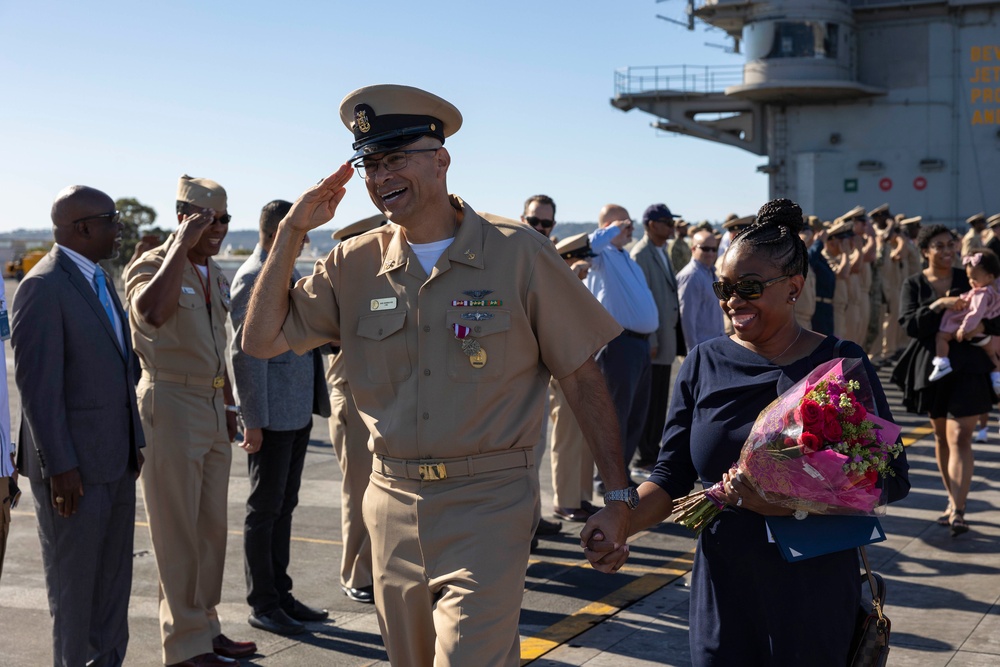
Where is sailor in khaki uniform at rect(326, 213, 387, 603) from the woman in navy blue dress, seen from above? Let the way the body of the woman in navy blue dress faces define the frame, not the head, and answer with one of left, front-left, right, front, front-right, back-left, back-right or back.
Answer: right

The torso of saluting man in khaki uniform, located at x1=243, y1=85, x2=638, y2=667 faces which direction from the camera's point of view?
toward the camera

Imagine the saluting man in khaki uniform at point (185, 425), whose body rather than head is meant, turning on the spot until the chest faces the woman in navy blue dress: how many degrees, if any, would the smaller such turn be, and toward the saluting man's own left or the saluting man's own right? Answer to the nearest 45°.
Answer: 0° — they already face them

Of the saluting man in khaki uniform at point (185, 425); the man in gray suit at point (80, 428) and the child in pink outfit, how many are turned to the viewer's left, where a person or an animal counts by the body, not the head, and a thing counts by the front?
1

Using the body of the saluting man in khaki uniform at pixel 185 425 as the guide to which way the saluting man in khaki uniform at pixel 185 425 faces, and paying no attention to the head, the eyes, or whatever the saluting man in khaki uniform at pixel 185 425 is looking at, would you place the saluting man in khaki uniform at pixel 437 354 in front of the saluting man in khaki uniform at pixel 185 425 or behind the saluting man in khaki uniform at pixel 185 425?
in front

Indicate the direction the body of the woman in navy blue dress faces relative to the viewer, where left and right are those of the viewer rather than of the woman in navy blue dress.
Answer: facing the viewer and to the left of the viewer

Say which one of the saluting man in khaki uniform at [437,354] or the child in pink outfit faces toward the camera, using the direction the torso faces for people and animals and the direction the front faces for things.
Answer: the saluting man in khaki uniform

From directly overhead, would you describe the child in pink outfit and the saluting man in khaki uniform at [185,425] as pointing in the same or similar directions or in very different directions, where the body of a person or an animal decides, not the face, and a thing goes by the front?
very different directions

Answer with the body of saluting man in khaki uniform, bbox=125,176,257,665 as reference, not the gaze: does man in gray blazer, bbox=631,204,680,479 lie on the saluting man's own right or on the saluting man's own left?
on the saluting man's own left

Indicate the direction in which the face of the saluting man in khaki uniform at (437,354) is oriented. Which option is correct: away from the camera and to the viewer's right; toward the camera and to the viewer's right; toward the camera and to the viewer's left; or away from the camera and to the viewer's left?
toward the camera and to the viewer's left

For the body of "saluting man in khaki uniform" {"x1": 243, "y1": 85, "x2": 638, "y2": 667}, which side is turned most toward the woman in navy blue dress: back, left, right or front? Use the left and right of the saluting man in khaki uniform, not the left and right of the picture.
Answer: left

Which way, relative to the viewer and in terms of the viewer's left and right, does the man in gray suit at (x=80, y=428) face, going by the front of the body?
facing the viewer and to the right of the viewer

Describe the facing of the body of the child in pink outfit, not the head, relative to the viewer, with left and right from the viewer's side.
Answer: facing to the left of the viewer

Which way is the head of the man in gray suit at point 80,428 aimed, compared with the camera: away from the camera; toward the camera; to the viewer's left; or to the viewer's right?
to the viewer's right
